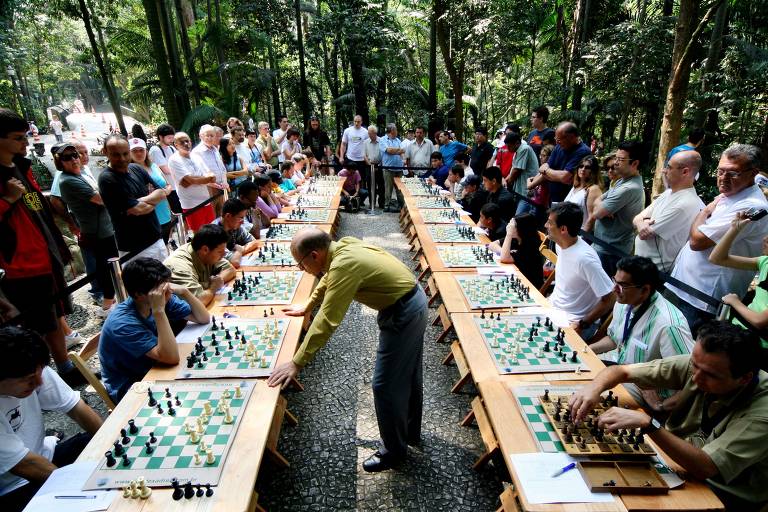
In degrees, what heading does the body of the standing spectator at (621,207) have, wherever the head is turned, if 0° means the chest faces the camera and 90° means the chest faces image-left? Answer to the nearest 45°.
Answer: approximately 90°

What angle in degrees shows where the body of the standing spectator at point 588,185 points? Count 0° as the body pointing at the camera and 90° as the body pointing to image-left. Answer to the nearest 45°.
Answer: approximately 45°

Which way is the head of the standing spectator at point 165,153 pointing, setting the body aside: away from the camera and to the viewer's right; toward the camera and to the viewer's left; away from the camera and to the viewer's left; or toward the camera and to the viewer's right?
toward the camera and to the viewer's right

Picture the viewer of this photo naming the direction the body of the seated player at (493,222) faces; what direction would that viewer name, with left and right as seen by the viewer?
facing to the left of the viewer

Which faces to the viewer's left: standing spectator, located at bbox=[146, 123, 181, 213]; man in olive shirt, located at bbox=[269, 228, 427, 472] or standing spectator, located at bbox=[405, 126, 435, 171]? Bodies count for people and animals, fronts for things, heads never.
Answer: the man in olive shirt

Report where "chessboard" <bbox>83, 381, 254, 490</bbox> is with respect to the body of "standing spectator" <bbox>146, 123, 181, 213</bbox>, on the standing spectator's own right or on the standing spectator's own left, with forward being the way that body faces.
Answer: on the standing spectator's own right

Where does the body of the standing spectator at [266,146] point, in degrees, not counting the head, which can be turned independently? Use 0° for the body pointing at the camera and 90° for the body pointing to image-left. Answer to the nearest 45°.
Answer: approximately 315°

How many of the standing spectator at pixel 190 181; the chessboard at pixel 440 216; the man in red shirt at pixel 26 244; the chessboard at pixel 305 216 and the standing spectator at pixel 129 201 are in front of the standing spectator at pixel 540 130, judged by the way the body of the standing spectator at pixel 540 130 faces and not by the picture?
5

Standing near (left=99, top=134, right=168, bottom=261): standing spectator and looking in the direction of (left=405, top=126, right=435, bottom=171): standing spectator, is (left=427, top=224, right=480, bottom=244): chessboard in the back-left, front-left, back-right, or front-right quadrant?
front-right

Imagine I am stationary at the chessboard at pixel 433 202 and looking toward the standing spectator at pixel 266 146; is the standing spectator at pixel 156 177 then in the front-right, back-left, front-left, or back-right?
front-left

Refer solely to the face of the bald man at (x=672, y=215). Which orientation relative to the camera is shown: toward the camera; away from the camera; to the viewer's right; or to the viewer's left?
to the viewer's left

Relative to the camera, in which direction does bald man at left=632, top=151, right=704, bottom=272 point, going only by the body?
to the viewer's left

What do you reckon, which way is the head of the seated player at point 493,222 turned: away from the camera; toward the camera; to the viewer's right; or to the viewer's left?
to the viewer's left

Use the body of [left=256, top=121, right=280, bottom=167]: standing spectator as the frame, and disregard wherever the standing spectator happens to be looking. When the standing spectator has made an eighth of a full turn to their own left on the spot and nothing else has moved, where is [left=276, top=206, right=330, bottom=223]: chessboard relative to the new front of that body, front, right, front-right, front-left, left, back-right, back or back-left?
right

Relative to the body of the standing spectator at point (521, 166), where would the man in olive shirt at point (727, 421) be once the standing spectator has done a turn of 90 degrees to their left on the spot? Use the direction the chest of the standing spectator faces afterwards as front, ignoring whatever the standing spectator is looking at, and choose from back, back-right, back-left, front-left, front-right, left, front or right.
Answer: front

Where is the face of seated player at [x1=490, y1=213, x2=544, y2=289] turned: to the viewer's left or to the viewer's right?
to the viewer's left

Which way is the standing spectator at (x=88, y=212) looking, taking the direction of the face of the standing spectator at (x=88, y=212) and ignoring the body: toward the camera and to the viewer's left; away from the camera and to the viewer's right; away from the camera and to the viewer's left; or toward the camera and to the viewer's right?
toward the camera and to the viewer's right

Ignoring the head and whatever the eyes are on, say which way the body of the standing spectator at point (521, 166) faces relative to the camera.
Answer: to the viewer's left
